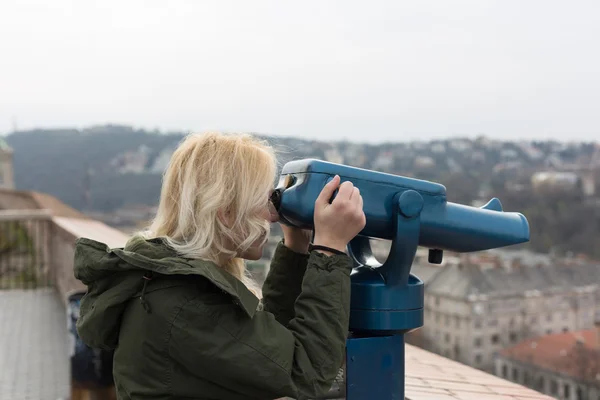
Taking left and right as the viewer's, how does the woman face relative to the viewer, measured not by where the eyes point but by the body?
facing to the right of the viewer

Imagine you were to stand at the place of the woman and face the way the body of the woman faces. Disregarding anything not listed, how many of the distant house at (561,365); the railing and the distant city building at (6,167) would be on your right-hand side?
0

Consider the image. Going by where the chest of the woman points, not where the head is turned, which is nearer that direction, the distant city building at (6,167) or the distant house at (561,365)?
the distant house

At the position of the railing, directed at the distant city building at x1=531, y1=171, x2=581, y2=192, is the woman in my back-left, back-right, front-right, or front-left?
back-right

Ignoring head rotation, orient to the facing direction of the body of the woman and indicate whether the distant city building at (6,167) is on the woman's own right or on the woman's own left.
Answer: on the woman's own left

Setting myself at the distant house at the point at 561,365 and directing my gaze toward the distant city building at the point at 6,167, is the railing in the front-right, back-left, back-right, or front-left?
front-left

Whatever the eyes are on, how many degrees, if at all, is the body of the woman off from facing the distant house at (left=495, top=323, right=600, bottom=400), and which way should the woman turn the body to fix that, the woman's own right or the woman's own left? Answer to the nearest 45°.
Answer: approximately 45° to the woman's own left

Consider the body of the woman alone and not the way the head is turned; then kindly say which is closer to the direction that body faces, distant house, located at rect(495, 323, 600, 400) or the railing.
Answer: the distant house

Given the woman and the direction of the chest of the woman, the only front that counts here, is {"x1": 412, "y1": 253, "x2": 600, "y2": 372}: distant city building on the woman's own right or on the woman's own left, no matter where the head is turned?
on the woman's own left

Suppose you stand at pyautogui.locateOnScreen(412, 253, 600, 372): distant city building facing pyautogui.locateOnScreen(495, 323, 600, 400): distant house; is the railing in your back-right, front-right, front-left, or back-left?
front-right

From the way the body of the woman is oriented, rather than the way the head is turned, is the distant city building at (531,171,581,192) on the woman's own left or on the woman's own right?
on the woman's own left

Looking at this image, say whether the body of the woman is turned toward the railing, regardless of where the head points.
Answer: no

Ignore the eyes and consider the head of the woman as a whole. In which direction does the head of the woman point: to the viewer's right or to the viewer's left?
to the viewer's right
